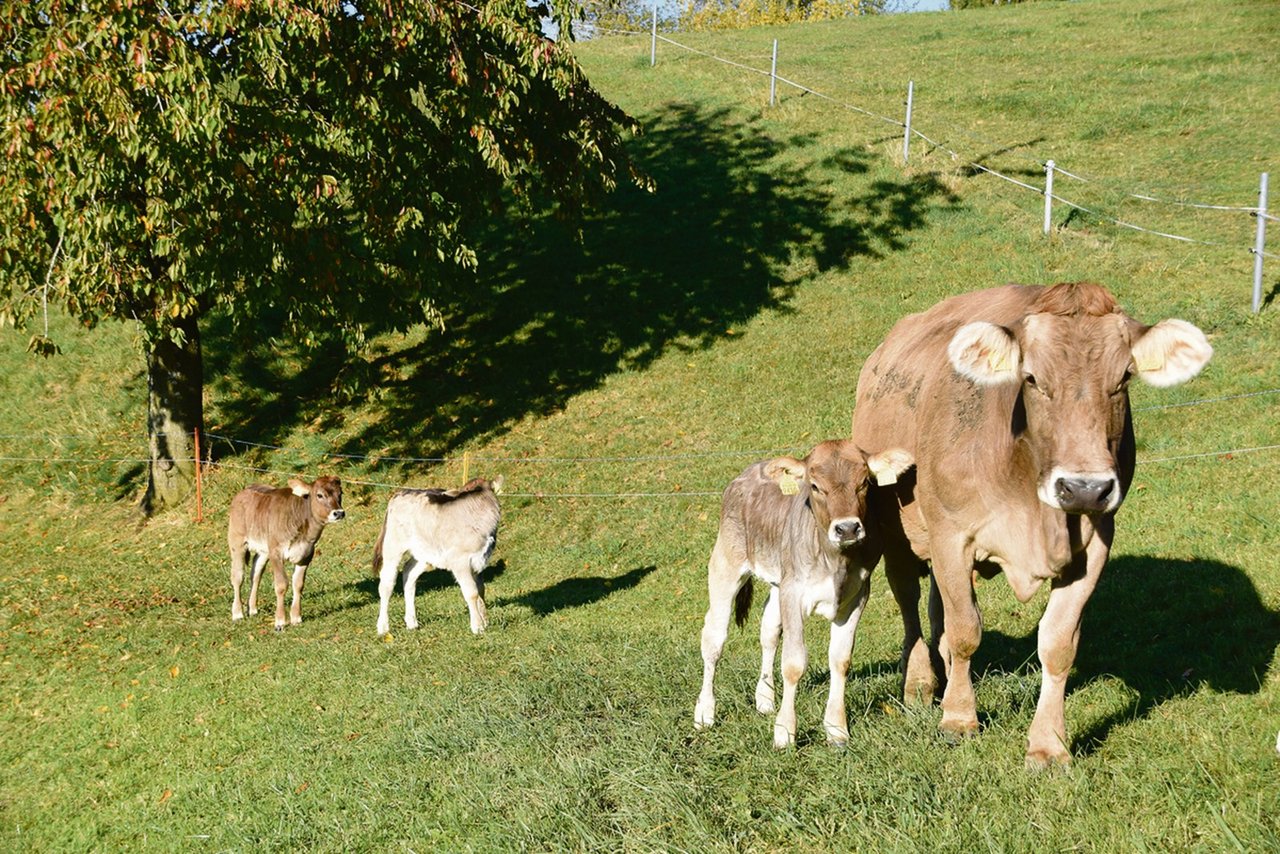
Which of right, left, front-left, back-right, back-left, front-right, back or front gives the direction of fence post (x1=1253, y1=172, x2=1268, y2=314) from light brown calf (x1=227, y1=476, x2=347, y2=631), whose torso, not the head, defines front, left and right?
front-left

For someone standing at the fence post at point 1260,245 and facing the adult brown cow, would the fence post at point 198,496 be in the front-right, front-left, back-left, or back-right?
front-right

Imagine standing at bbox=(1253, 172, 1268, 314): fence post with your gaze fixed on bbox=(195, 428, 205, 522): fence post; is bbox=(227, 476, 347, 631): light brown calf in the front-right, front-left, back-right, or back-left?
front-left

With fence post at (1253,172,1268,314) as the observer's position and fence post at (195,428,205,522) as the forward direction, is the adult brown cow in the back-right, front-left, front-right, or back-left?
front-left

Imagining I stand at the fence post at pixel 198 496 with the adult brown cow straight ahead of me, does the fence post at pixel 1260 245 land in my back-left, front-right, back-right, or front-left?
front-left

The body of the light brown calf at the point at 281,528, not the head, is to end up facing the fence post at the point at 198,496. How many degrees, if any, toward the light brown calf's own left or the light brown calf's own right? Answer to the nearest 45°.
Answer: approximately 135° to the light brown calf's own left

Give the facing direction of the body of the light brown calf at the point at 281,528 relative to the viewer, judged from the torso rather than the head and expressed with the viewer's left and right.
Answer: facing the viewer and to the right of the viewer

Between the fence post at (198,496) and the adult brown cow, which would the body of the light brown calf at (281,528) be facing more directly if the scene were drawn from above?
the adult brown cow
